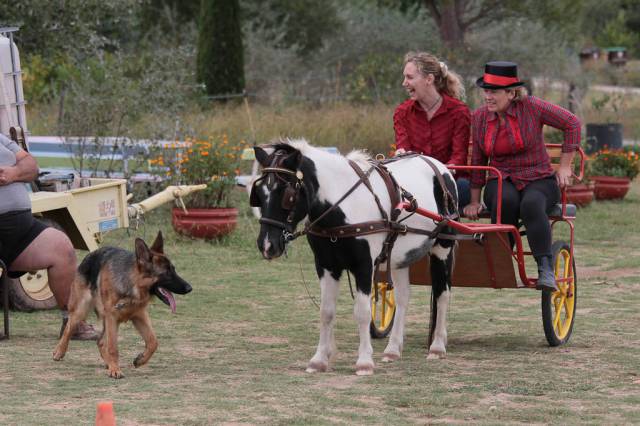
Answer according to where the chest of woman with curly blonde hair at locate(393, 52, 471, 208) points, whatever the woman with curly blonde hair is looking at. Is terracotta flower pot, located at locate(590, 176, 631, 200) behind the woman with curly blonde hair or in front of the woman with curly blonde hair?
behind

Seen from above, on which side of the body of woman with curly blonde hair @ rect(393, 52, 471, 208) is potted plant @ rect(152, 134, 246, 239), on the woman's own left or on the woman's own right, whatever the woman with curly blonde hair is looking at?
on the woman's own right

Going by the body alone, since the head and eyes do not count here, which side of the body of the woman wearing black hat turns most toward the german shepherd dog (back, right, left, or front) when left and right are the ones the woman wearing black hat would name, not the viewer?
front

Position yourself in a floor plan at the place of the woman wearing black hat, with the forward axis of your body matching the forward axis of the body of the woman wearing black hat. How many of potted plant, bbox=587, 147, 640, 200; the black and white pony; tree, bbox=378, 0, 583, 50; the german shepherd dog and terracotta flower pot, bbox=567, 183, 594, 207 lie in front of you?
2

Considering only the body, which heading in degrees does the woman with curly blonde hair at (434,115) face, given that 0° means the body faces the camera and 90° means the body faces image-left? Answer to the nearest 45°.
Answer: approximately 45°

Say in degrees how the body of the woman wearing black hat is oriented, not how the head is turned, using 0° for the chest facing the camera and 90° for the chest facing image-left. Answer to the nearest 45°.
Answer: approximately 45°

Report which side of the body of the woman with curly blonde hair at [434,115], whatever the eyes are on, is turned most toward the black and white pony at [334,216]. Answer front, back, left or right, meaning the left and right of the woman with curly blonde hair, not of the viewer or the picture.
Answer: front

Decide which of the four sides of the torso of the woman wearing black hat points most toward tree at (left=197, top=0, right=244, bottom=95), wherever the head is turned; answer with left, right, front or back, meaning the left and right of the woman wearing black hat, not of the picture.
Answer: right

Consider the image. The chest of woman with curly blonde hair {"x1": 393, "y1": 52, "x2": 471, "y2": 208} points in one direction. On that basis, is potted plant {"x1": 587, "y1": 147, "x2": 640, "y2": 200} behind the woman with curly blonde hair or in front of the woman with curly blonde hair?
behind

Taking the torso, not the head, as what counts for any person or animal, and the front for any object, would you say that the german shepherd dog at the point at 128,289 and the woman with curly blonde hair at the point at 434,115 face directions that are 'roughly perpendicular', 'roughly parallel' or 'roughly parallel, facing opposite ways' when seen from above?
roughly perpendicular

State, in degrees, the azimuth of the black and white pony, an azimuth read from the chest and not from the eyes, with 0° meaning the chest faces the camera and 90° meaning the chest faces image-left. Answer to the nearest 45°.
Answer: approximately 45°

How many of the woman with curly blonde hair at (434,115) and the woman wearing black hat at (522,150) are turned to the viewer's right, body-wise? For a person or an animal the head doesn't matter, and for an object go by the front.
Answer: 0

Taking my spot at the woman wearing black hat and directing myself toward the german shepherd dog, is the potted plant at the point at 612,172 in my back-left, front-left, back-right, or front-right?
back-right
